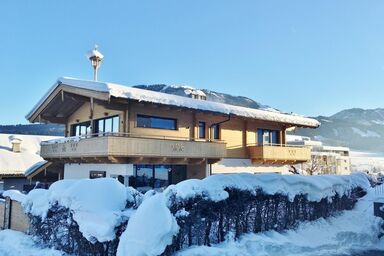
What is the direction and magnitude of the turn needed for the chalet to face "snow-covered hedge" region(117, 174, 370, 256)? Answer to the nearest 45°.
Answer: approximately 45° to its left

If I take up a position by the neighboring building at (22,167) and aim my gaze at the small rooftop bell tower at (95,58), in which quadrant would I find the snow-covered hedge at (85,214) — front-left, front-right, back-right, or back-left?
front-right

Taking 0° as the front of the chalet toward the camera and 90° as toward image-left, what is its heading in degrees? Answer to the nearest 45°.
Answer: approximately 45°

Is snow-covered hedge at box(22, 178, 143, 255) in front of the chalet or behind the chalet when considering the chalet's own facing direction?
in front

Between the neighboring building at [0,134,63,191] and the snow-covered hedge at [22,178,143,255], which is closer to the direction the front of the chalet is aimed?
the snow-covered hedge

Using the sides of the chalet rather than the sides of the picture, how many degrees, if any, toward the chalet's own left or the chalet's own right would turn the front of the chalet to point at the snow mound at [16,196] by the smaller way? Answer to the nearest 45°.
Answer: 0° — it already faces it

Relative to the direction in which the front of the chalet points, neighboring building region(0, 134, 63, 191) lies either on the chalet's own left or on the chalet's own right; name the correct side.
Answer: on the chalet's own right

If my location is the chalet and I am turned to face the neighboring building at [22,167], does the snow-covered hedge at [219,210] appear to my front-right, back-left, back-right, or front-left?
back-left

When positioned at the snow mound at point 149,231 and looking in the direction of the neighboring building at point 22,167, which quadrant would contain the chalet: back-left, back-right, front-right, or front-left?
front-right

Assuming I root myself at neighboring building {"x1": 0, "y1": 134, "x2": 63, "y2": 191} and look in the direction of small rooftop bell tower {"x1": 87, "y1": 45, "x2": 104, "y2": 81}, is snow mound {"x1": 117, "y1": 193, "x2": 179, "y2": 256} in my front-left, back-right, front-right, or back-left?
front-right
